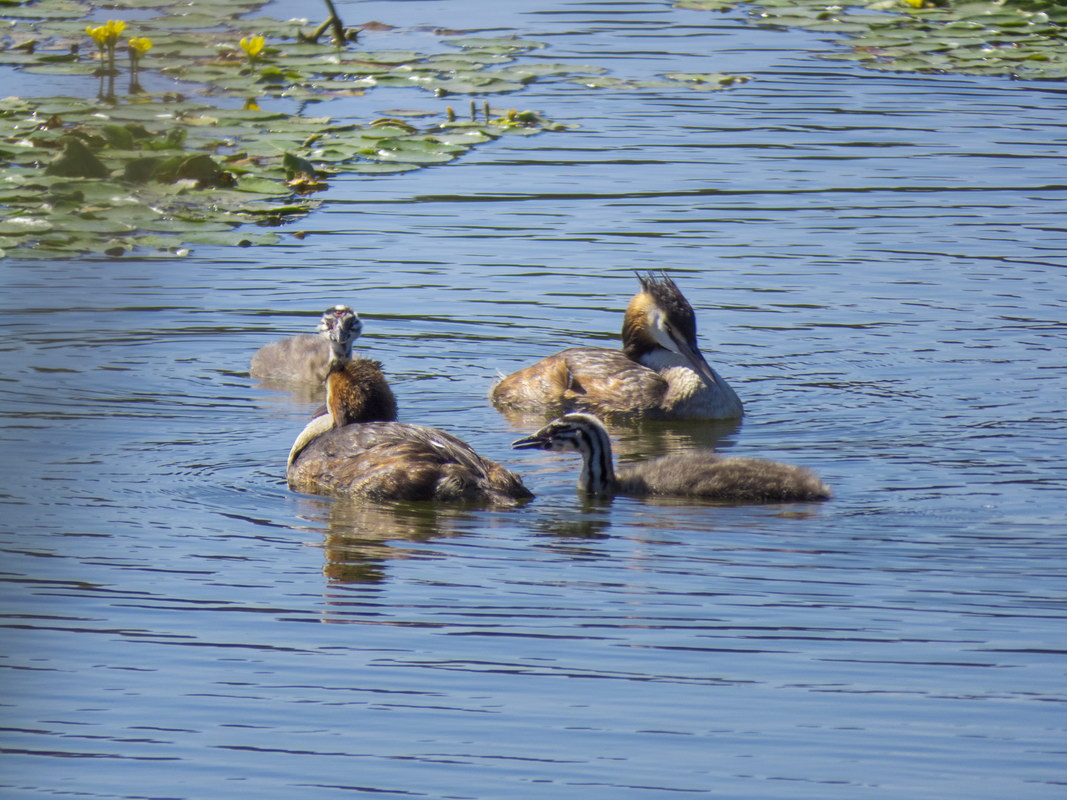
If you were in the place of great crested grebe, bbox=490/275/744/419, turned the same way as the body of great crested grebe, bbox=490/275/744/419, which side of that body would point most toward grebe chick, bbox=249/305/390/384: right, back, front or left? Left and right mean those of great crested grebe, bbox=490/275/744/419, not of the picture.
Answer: back

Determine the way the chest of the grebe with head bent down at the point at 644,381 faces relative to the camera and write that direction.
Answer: to the viewer's right

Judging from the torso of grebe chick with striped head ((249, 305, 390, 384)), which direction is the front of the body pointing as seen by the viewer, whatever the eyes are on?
to the viewer's right
